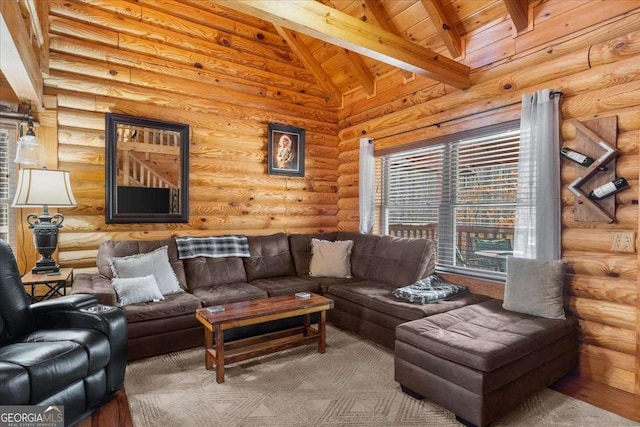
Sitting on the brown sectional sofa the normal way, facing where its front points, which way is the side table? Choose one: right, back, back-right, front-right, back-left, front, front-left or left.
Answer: right

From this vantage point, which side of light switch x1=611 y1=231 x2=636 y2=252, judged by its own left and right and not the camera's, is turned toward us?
front

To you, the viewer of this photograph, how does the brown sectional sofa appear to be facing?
facing the viewer

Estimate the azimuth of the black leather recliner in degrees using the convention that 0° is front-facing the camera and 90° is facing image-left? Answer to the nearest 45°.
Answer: approximately 315°

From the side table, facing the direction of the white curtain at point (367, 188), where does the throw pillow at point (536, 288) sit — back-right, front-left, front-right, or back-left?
front-right

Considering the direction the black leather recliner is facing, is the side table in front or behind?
behind

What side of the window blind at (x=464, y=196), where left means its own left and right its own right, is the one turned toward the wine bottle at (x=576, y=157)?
left

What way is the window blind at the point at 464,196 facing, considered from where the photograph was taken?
facing the viewer and to the left of the viewer

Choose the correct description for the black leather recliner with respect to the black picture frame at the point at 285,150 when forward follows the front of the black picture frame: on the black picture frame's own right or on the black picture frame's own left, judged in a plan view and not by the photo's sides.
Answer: on the black picture frame's own right

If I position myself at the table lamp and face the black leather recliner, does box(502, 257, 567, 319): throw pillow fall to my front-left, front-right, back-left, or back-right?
front-left

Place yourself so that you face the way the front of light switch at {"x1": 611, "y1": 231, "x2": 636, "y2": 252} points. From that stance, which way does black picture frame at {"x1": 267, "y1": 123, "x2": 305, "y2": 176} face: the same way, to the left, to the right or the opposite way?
to the left

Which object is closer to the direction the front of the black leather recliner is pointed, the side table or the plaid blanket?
the plaid blanket

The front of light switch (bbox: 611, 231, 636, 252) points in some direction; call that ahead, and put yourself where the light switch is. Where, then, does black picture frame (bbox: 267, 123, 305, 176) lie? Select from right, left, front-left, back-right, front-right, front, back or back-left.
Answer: right

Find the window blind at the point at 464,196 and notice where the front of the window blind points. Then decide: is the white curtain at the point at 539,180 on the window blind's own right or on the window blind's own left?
on the window blind's own left
